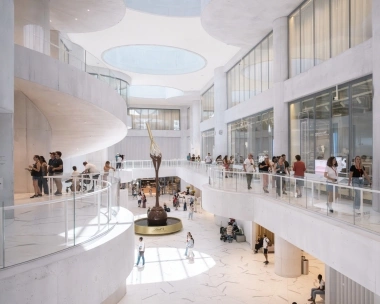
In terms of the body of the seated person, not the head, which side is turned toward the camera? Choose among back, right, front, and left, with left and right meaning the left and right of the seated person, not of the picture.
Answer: left

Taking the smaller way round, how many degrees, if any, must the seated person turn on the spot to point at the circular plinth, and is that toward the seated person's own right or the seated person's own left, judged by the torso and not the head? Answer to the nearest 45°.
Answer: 0° — they already face it
